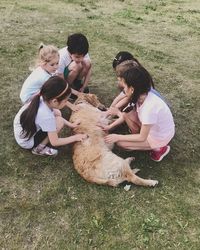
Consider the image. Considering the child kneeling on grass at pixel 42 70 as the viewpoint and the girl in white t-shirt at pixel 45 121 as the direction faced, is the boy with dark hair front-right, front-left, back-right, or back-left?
back-left

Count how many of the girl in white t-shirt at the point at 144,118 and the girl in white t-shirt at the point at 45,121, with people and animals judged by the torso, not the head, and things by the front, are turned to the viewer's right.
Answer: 1

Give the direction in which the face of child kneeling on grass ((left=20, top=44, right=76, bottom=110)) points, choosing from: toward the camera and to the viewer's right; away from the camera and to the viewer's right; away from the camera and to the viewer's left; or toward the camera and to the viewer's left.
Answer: toward the camera and to the viewer's right

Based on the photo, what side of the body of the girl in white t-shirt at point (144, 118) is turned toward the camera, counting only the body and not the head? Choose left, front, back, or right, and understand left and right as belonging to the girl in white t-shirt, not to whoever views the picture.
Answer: left

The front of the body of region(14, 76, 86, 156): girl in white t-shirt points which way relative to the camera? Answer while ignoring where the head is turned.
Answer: to the viewer's right

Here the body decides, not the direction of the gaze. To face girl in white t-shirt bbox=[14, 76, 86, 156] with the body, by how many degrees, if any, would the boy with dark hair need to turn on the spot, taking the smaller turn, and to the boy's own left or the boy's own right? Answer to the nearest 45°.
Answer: approximately 45° to the boy's own right

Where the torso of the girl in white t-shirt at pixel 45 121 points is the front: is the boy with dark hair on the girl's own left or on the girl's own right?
on the girl's own left

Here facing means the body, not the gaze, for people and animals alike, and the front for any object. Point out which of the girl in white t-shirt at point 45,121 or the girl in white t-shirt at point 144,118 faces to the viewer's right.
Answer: the girl in white t-shirt at point 45,121

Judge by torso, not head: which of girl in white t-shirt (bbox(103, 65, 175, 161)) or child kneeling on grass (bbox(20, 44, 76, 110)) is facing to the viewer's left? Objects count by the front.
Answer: the girl in white t-shirt

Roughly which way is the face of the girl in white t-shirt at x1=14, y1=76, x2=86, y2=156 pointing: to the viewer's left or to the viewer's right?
to the viewer's right

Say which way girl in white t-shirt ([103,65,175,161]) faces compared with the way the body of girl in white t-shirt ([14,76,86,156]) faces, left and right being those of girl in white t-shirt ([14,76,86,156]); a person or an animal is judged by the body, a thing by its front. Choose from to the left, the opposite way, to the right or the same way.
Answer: the opposite way
